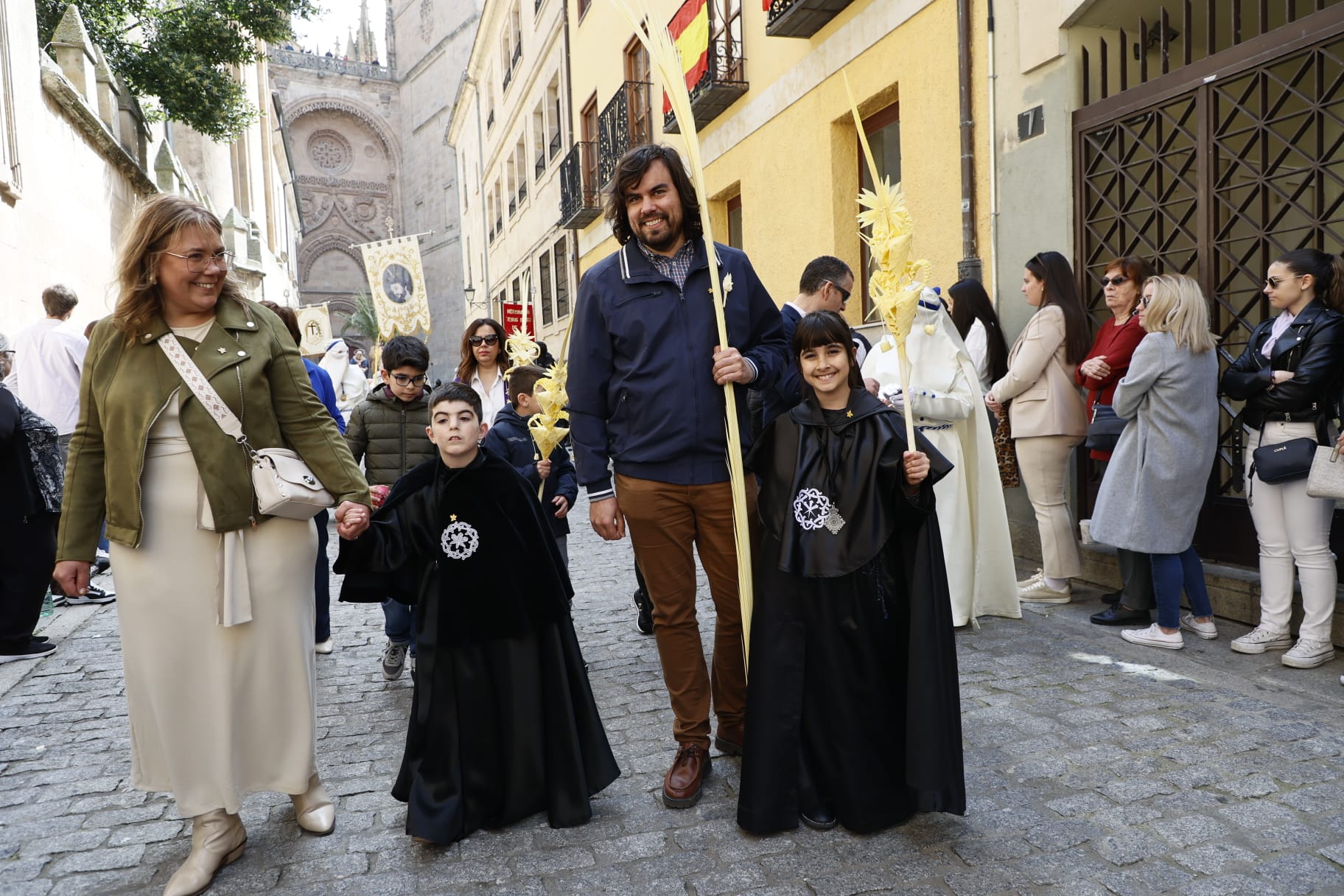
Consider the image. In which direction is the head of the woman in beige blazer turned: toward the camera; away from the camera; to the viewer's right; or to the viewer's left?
to the viewer's left

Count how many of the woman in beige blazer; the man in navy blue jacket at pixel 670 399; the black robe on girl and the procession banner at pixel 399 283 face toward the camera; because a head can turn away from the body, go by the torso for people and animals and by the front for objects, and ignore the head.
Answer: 3

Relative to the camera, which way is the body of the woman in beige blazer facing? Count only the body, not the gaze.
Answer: to the viewer's left

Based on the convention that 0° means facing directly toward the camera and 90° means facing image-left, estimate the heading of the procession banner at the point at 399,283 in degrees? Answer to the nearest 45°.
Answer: approximately 0°

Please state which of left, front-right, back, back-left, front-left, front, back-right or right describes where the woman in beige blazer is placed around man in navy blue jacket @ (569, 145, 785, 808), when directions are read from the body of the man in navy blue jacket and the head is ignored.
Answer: back-left

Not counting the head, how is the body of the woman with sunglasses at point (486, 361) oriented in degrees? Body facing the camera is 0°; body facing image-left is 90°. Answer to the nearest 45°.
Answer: approximately 0°

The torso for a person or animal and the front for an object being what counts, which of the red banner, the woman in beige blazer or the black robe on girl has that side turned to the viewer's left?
the woman in beige blazer

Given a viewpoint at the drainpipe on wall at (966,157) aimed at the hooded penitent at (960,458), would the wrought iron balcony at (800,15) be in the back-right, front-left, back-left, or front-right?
back-right
